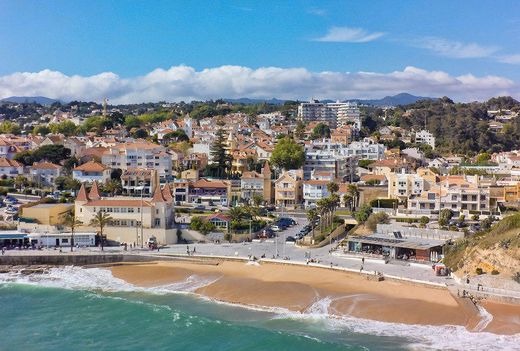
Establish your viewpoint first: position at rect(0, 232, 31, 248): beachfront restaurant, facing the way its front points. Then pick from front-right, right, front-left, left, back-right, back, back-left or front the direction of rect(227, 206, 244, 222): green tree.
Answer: left

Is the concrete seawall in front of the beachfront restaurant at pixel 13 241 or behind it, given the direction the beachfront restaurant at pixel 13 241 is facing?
in front

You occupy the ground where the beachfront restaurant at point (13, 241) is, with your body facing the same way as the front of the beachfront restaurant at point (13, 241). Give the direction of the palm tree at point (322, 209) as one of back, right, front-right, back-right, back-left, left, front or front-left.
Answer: left

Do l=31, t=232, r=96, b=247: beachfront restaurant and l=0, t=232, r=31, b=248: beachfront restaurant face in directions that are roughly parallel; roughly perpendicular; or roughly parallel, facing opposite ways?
roughly parallel

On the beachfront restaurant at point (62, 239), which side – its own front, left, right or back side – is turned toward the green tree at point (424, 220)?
left

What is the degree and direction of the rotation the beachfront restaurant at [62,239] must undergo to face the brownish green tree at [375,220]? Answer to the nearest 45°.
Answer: approximately 90° to its left

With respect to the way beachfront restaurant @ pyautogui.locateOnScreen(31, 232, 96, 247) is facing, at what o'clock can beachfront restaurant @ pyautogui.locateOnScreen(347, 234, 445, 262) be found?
beachfront restaurant @ pyautogui.locateOnScreen(347, 234, 445, 262) is roughly at 10 o'clock from beachfront restaurant @ pyautogui.locateOnScreen(31, 232, 96, 247).

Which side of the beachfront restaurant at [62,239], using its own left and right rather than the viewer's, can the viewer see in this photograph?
front

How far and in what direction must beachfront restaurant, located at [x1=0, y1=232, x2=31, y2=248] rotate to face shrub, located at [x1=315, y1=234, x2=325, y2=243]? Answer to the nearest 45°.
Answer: approximately 90° to its left

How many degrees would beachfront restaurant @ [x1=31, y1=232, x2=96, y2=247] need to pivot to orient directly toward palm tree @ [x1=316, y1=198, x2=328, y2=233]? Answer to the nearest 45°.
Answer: approximately 90° to its left

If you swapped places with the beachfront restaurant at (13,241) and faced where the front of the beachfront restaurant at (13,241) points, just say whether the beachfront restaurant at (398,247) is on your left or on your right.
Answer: on your left

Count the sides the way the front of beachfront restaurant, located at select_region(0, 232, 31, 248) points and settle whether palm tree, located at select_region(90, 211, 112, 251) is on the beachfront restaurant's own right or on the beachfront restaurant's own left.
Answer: on the beachfront restaurant's own left

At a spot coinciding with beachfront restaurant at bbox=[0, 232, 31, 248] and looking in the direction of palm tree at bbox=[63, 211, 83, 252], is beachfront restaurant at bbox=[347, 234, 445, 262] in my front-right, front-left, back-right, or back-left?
front-right

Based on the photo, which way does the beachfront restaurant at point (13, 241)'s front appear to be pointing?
toward the camera

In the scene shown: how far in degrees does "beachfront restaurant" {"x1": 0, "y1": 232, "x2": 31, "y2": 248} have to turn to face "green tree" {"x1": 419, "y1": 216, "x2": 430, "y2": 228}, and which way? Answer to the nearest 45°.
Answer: approximately 90° to its left

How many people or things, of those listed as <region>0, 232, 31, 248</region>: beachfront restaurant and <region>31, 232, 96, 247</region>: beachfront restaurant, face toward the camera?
2
